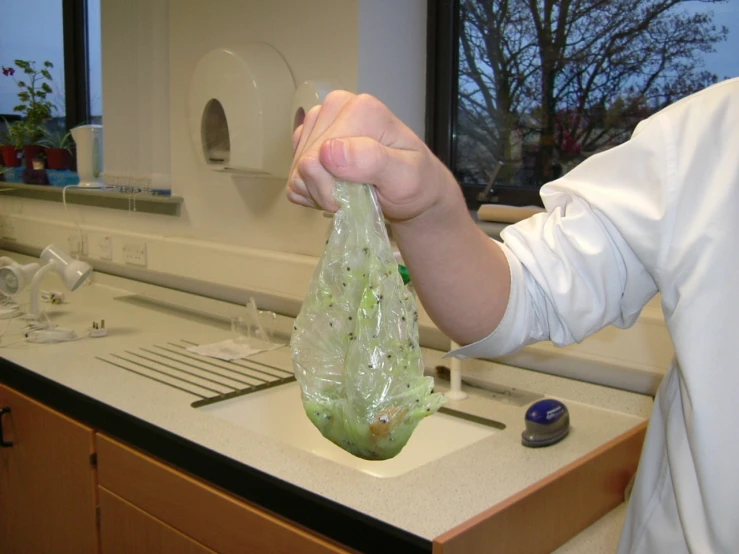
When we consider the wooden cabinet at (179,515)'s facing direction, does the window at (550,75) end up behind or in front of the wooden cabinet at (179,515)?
behind

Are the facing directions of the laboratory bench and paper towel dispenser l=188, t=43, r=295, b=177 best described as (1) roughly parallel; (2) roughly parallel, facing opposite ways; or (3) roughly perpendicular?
roughly parallel

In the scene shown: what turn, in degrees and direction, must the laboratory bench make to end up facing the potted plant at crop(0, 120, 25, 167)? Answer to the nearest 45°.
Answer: approximately 90° to its right

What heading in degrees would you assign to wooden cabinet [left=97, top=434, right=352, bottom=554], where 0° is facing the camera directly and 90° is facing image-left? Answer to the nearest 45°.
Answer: approximately 45°

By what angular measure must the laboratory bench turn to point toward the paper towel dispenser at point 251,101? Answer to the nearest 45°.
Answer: approximately 135° to its right

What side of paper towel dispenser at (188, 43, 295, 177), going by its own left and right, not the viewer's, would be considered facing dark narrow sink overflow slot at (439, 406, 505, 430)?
left

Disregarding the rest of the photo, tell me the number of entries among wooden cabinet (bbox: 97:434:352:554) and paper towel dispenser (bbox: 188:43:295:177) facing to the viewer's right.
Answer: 0

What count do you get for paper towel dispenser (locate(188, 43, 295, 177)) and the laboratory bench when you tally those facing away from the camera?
0

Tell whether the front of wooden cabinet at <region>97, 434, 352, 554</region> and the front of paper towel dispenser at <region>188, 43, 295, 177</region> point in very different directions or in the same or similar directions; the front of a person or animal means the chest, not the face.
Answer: same or similar directions
